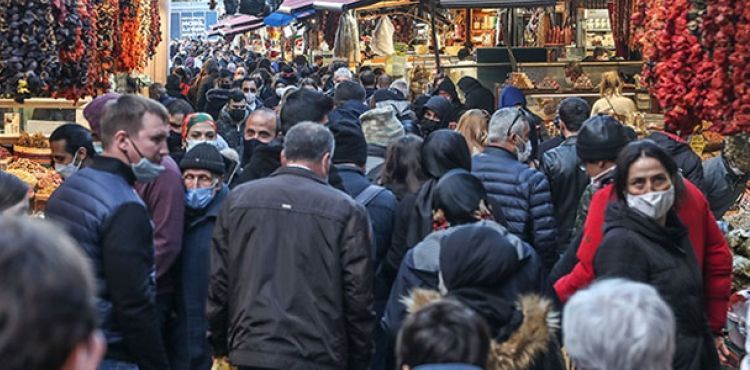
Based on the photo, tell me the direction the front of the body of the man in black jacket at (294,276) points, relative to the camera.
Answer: away from the camera

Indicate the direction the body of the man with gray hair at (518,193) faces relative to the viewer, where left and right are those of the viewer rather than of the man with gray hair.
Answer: facing away from the viewer and to the right of the viewer

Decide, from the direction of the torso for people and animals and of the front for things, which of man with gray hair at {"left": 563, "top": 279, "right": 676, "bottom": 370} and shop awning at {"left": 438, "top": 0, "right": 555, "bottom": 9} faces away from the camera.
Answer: the man with gray hair

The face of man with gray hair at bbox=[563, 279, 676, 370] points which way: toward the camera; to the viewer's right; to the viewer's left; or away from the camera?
away from the camera

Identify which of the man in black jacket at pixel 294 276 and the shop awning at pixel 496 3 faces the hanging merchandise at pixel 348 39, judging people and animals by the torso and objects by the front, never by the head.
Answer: the man in black jacket

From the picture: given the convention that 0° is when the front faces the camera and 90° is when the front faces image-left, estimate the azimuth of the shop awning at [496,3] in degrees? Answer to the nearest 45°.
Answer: approximately 0°

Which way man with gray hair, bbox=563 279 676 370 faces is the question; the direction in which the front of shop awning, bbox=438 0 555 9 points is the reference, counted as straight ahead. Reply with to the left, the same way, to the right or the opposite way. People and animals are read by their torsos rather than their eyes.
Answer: the opposite way

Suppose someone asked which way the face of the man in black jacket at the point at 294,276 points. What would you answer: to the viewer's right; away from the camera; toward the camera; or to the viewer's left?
away from the camera

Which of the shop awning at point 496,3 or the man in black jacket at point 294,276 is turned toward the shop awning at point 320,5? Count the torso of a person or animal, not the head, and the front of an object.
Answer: the man in black jacket

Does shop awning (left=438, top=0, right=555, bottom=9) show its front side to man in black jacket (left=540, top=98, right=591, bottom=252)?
yes

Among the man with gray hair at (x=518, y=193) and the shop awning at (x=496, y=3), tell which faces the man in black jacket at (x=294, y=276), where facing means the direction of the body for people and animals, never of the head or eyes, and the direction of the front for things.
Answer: the shop awning

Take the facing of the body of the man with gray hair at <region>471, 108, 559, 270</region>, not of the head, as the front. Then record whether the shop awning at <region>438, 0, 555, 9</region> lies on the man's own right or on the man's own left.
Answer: on the man's own left

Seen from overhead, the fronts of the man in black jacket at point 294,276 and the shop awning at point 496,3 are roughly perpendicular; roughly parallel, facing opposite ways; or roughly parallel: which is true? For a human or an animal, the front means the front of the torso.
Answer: roughly parallel, facing opposite ways

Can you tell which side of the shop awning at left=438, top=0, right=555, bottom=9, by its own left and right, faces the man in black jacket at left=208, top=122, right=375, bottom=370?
front

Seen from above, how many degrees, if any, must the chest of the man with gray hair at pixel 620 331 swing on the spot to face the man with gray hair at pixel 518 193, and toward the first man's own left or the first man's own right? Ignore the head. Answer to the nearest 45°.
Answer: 0° — they already face them

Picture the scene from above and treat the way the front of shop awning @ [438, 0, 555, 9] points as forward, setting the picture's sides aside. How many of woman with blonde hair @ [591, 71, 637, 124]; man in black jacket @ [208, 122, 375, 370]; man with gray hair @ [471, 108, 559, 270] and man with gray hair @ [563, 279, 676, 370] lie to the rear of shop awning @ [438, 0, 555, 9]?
0

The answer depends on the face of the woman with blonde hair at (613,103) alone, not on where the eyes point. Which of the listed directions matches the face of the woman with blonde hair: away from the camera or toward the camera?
away from the camera
